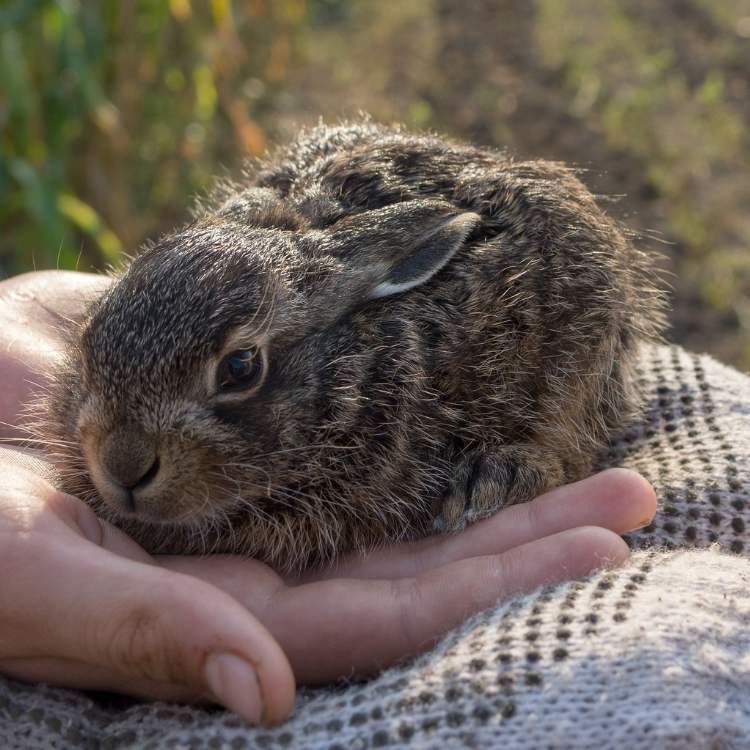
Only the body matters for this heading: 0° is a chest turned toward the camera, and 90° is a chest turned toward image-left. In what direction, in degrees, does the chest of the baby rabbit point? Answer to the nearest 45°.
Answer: approximately 45°
